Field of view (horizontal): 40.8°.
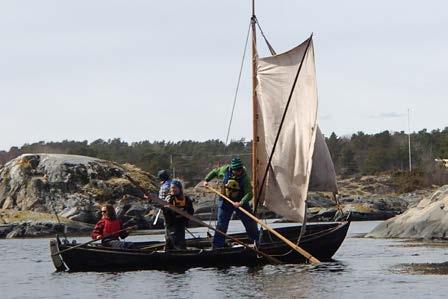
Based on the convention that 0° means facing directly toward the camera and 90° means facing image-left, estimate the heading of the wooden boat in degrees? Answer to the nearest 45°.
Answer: approximately 270°
